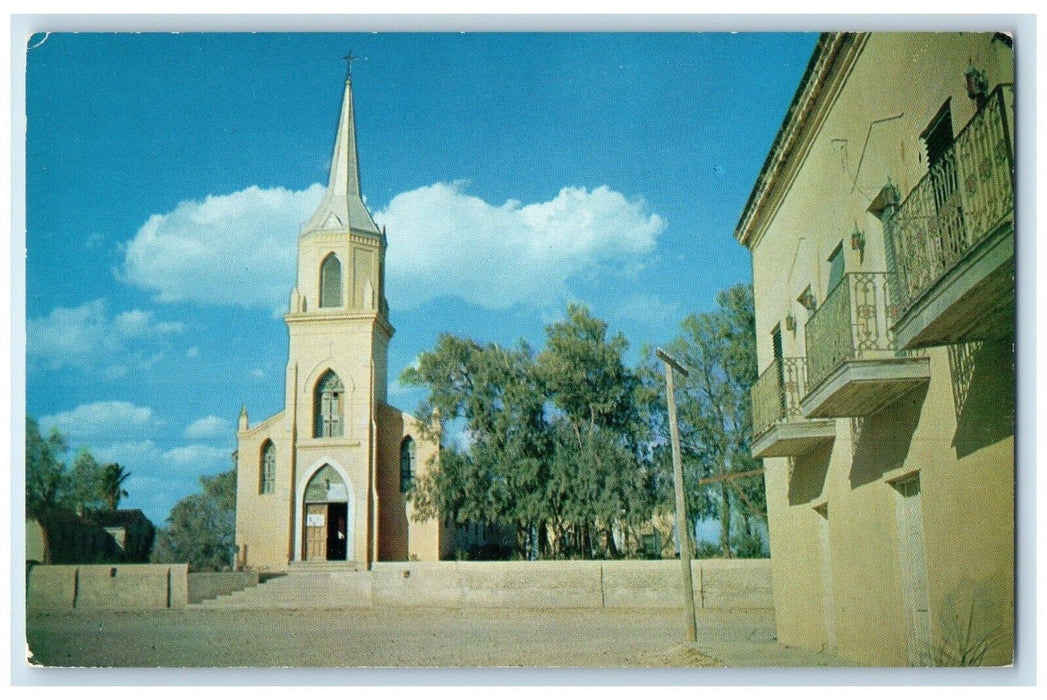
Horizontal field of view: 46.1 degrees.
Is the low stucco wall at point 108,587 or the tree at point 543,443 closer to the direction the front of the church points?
the low stucco wall

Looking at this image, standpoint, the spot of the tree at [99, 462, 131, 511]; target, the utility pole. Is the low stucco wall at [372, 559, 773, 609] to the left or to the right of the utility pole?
left

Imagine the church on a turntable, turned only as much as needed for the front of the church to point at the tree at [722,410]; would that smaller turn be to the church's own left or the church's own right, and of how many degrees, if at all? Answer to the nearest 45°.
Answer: approximately 45° to the church's own left

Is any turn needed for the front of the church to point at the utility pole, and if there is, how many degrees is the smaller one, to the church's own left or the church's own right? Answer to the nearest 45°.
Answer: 0° — it already faces it

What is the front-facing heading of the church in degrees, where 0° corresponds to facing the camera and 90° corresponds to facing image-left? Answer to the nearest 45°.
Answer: approximately 0°
